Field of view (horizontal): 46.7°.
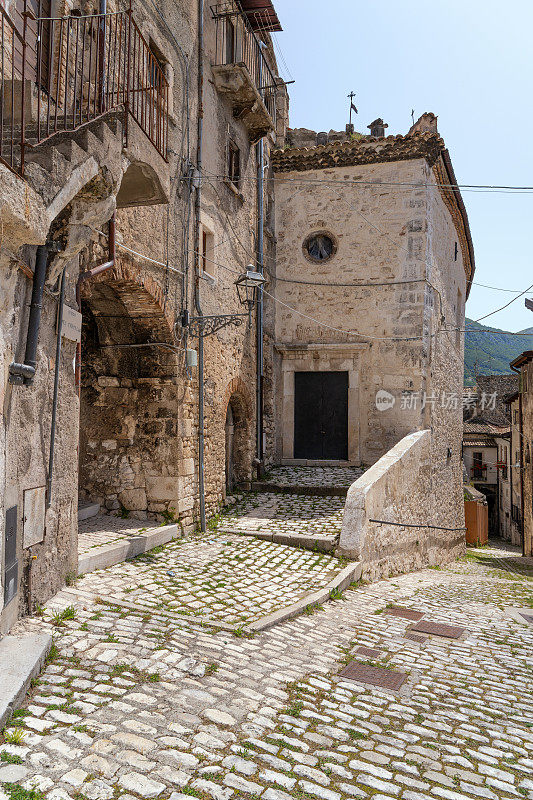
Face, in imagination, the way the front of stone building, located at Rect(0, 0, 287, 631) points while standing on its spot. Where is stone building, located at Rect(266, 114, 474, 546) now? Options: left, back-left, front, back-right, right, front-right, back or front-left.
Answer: left

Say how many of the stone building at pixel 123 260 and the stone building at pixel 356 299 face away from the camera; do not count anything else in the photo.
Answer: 0

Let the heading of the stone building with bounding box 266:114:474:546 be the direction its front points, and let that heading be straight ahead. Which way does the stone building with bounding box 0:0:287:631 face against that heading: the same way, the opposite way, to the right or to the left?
to the left

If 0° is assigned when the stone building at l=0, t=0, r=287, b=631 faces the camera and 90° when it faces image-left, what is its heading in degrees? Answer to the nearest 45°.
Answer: approximately 315°

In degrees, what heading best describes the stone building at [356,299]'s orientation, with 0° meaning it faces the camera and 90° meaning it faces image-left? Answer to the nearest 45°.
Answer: approximately 0°

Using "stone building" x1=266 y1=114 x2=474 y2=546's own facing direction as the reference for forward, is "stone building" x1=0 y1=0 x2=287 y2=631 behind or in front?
in front
